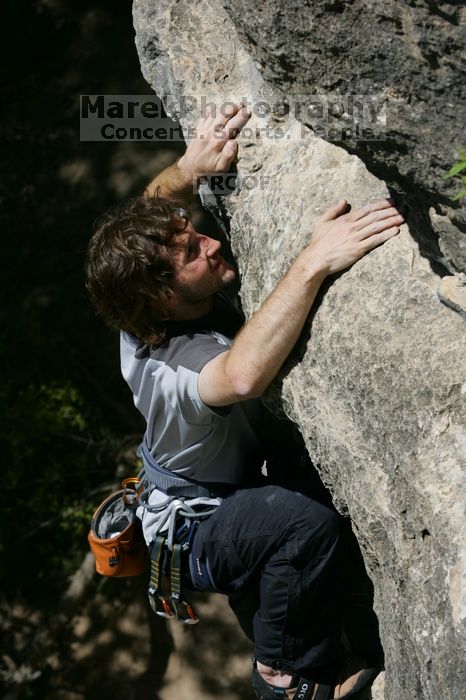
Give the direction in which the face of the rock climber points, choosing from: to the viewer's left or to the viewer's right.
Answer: to the viewer's right

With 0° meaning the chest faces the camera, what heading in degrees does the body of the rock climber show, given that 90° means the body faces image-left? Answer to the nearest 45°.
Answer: approximately 270°
